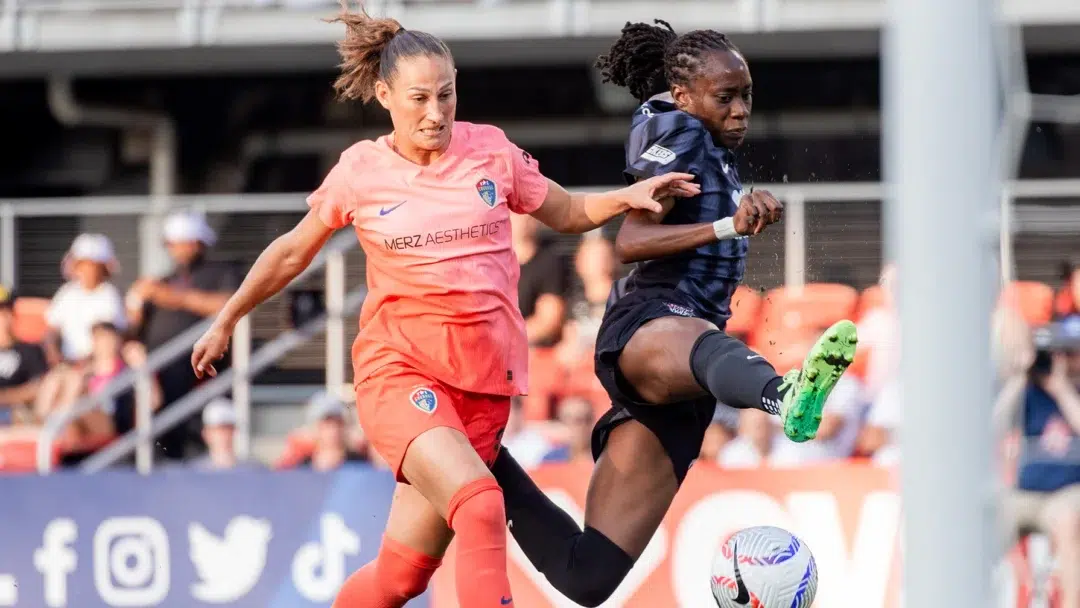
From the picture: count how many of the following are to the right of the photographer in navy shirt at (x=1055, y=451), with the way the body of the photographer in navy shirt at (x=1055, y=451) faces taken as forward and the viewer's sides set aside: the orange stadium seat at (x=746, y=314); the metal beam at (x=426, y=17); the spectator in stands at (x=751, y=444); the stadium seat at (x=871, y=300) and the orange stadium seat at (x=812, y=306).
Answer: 5

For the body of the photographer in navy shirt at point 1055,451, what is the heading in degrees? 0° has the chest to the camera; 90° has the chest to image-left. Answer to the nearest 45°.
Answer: approximately 45°

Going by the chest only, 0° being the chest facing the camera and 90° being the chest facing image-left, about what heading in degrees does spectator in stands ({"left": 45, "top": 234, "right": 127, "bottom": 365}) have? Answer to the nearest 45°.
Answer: approximately 0°

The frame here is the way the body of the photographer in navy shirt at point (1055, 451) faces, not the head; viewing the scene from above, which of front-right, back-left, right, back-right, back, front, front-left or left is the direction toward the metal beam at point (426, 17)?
right

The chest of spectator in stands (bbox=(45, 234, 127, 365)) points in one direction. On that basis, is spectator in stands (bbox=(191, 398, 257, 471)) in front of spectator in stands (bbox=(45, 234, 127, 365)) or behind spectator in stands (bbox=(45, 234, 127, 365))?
in front

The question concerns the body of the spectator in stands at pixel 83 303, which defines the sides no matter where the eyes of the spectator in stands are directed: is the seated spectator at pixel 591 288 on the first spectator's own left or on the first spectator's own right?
on the first spectator's own left

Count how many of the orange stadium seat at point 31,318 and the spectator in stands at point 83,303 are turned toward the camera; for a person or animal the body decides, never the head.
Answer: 2

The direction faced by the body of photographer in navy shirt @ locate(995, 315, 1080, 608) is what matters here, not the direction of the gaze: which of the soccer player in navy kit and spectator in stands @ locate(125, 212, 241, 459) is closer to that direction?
the soccer player in navy kit

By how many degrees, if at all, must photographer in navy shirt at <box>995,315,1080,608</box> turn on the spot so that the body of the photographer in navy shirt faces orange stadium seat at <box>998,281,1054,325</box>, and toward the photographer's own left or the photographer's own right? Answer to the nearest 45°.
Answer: approximately 135° to the photographer's own right

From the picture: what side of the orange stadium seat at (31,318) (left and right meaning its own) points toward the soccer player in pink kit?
front
